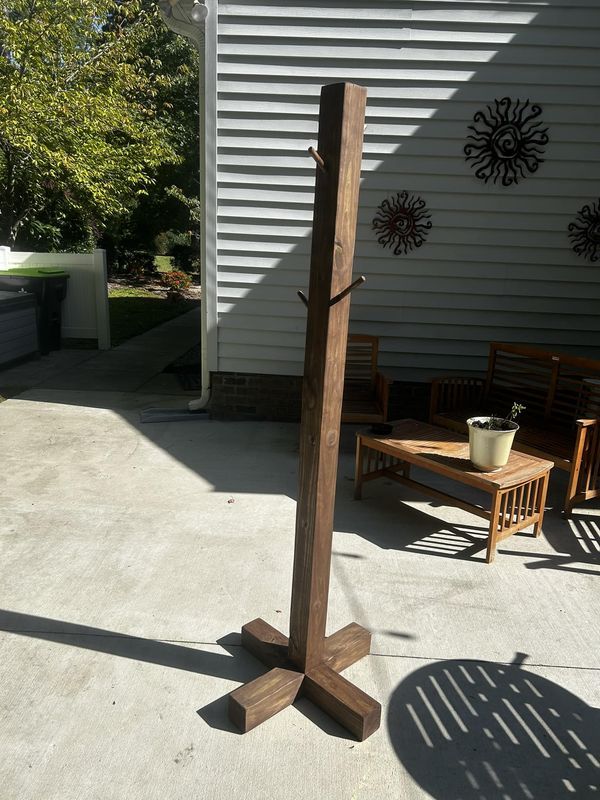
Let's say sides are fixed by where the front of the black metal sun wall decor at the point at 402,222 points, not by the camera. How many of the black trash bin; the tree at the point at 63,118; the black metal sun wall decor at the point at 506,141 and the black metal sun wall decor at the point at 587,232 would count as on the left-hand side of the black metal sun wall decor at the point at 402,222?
2

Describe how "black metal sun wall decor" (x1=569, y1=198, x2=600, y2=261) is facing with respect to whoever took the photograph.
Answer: facing the viewer

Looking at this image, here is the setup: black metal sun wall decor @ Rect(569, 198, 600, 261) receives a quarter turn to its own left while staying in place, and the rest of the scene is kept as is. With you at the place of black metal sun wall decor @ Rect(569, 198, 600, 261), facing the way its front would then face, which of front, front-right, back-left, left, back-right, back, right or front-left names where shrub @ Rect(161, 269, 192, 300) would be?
back-left

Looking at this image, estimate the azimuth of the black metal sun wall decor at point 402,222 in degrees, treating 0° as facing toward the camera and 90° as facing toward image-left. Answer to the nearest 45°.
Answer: approximately 0°

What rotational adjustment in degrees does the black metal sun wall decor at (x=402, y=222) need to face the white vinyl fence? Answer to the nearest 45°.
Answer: approximately 135° to its right

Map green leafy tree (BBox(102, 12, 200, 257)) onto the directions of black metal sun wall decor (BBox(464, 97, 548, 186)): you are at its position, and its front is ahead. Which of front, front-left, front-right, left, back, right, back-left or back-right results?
back-right

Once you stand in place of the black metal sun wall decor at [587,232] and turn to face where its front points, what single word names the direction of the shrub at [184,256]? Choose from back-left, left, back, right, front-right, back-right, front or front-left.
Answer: back-right

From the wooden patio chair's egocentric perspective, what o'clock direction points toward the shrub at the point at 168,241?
The shrub is roughly at 5 o'clock from the wooden patio chair.

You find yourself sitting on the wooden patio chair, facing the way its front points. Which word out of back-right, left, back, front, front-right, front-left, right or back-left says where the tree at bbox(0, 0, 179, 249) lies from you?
back-right

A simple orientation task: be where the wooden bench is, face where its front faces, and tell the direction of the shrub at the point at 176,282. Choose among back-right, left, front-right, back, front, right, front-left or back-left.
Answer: right

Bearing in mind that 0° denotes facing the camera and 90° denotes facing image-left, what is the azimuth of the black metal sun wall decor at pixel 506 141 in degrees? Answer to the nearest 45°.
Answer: approximately 0°

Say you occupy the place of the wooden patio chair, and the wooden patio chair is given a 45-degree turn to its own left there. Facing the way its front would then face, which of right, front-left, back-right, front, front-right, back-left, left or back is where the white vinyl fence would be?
back

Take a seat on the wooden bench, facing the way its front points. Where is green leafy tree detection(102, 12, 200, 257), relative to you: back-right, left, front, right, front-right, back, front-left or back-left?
right

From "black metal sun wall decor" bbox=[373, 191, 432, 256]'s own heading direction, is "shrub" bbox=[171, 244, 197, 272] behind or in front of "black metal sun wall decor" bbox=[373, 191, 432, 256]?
behind
